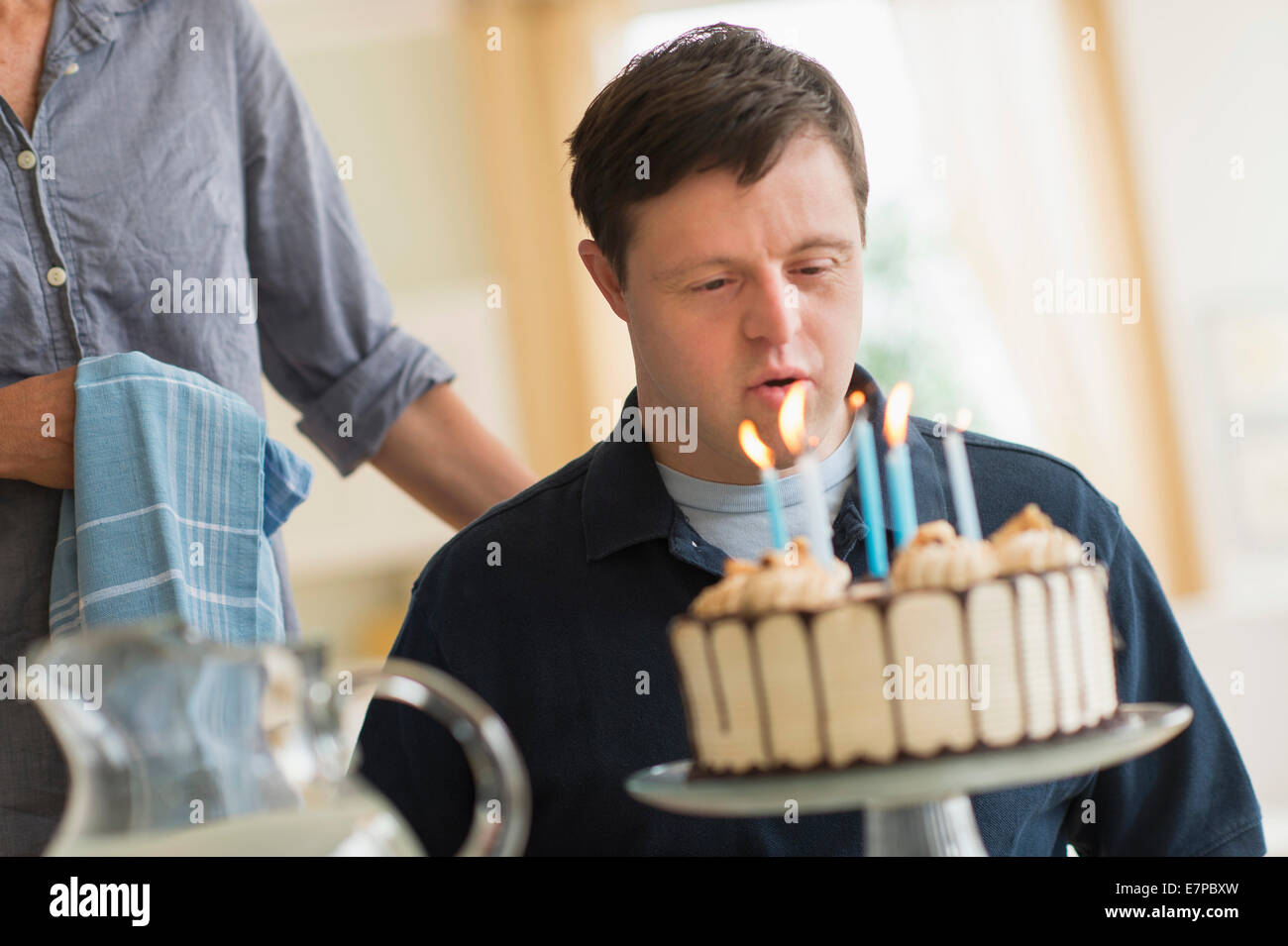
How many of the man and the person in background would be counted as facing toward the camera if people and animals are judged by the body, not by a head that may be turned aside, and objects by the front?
2

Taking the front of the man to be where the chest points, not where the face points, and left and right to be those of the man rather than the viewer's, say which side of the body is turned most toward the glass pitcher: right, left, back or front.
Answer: front

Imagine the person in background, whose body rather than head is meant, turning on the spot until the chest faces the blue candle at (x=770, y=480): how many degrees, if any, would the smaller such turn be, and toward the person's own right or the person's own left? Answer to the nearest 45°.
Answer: approximately 45° to the person's own left

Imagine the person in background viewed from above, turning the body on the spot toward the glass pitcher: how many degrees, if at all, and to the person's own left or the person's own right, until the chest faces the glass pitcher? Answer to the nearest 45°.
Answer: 0° — they already face it

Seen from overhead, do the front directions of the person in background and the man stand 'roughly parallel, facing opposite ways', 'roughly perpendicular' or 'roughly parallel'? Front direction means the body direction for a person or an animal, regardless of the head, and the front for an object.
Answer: roughly parallel

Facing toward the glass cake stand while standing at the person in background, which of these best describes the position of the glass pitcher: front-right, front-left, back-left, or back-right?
front-right

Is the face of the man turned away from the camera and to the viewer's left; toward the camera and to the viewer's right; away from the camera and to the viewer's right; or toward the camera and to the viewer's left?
toward the camera and to the viewer's right

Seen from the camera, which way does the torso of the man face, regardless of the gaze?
toward the camera

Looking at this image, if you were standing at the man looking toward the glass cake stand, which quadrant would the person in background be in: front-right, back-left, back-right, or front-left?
back-right

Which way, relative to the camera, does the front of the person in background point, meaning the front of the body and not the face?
toward the camera

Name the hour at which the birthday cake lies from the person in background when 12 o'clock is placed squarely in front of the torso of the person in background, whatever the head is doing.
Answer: The birthday cake is roughly at 11 o'clock from the person in background.
